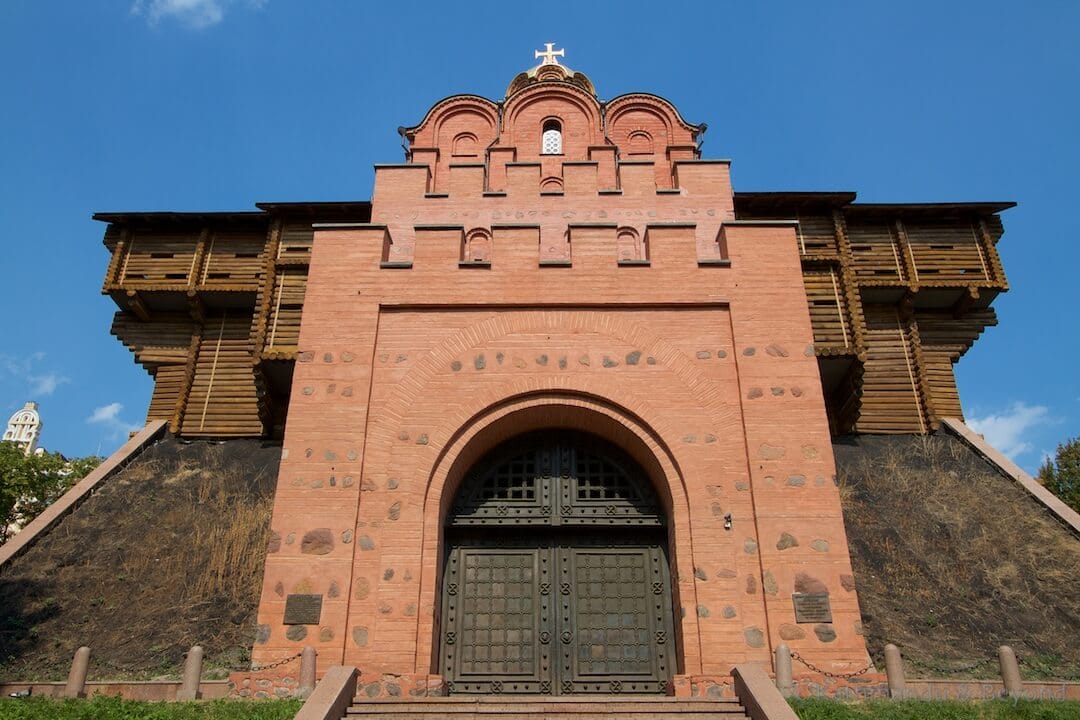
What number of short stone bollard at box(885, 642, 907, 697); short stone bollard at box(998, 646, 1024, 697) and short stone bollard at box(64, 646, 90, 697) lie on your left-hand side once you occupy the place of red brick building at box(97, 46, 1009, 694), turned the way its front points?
2

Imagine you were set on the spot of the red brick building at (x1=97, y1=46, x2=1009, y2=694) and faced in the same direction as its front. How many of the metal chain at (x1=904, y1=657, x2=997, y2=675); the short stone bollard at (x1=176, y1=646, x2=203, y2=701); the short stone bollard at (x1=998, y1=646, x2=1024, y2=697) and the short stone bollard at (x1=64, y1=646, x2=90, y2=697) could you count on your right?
2

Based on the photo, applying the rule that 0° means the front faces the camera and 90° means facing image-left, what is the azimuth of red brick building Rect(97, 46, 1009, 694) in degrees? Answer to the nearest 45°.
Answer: approximately 0°

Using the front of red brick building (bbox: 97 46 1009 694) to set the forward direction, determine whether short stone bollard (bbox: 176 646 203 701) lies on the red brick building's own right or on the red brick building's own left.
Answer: on the red brick building's own right

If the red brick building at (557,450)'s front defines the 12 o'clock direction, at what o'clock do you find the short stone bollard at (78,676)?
The short stone bollard is roughly at 3 o'clock from the red brick building.

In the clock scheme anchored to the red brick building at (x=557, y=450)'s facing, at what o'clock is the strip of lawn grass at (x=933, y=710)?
The strip of lawn grass is roughly at 10 o'clock from the red brick building.

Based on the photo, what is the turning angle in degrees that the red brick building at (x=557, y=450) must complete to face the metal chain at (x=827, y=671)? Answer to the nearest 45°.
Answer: approximately 90° to its left

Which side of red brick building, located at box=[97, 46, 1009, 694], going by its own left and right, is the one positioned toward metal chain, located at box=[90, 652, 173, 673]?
right
